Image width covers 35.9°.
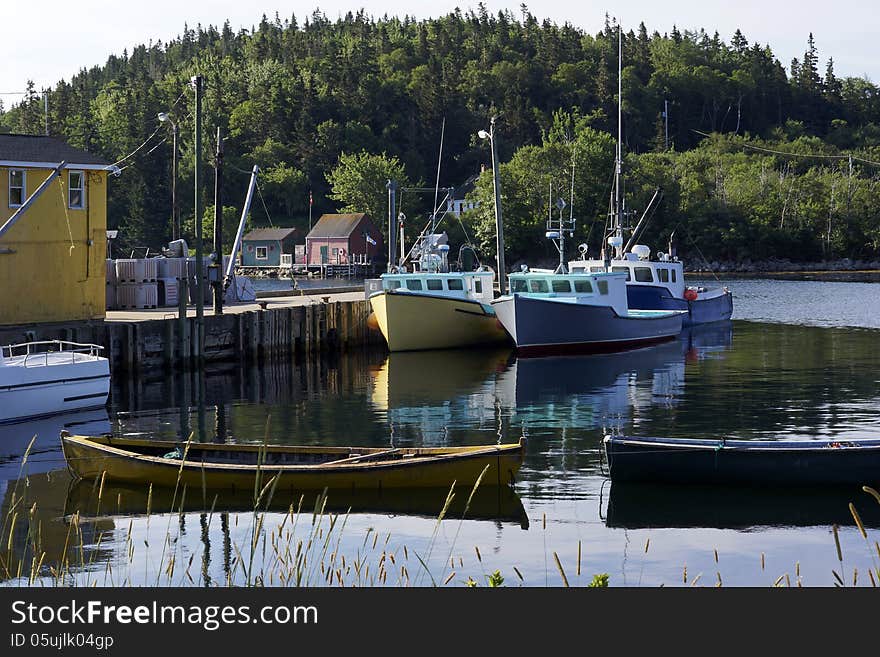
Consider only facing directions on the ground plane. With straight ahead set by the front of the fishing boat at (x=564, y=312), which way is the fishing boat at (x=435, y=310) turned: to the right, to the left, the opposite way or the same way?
the same way

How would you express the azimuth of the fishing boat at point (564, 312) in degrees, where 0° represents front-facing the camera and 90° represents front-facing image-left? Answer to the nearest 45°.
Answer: approximately 45°

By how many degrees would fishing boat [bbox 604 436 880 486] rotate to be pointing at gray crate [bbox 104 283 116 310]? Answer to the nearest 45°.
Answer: approximately 45° to its right

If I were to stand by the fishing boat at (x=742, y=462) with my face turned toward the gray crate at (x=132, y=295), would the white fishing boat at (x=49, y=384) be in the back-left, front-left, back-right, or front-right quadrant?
front-left

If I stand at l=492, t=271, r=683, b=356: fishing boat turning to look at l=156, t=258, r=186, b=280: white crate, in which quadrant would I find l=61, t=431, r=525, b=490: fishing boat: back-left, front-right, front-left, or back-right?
front-left

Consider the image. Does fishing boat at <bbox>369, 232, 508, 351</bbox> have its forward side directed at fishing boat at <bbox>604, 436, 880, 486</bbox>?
no

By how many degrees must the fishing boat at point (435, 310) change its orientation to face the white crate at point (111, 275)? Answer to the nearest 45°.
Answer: approximately 45° to its right

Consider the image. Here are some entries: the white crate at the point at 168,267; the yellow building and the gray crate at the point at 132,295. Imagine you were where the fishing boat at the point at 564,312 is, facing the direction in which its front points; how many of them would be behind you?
0

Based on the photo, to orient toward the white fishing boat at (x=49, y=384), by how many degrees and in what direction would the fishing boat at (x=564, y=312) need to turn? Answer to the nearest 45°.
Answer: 0° — it already faces it

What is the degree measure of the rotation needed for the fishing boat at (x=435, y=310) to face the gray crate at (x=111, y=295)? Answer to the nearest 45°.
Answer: approximately 45° to its right

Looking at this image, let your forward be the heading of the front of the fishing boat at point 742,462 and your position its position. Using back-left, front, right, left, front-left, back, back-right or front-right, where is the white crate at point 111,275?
front-right

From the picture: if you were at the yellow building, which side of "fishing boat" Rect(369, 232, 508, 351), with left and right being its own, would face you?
front

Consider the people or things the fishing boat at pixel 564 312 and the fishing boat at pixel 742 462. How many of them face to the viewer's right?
0

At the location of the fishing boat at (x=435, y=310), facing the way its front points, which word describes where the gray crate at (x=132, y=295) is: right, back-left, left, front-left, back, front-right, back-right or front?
front-right

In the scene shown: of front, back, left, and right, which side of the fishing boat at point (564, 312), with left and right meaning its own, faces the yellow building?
front

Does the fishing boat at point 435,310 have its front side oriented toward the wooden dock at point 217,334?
yes

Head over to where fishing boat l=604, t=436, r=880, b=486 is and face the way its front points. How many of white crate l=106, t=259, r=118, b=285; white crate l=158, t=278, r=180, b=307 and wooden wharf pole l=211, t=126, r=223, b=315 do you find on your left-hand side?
0

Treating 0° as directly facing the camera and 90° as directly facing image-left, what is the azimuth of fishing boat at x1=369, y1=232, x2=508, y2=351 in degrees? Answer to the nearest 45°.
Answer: approximately 45°

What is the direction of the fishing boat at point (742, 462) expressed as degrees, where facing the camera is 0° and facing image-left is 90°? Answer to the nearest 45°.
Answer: approximately 90°

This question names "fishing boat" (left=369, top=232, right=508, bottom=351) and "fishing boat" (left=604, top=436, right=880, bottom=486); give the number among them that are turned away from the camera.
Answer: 0
